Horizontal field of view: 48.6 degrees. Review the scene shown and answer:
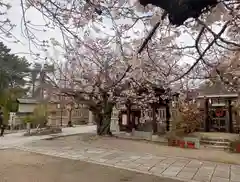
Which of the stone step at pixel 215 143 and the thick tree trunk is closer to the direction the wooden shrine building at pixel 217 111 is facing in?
the stone step

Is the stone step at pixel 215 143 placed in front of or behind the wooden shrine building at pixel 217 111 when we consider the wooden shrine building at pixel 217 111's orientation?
in front

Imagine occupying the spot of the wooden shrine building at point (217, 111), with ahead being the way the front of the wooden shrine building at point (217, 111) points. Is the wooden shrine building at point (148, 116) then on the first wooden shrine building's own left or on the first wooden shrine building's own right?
on the first wooden shrine building's own right

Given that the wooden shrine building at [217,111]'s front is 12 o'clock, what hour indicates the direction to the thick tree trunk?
The thick tree trunk is roughly at 2 o'clock from the wooden shrine building.

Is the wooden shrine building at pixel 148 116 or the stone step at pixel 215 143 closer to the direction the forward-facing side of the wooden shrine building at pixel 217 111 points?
the stone step

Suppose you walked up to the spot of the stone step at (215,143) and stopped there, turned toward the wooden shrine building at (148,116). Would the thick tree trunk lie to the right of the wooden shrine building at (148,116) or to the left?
left

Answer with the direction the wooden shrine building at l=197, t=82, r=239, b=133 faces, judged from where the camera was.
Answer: facing the viewer

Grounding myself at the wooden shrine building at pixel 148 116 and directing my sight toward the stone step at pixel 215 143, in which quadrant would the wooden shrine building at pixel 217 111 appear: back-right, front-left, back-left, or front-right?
front-left
